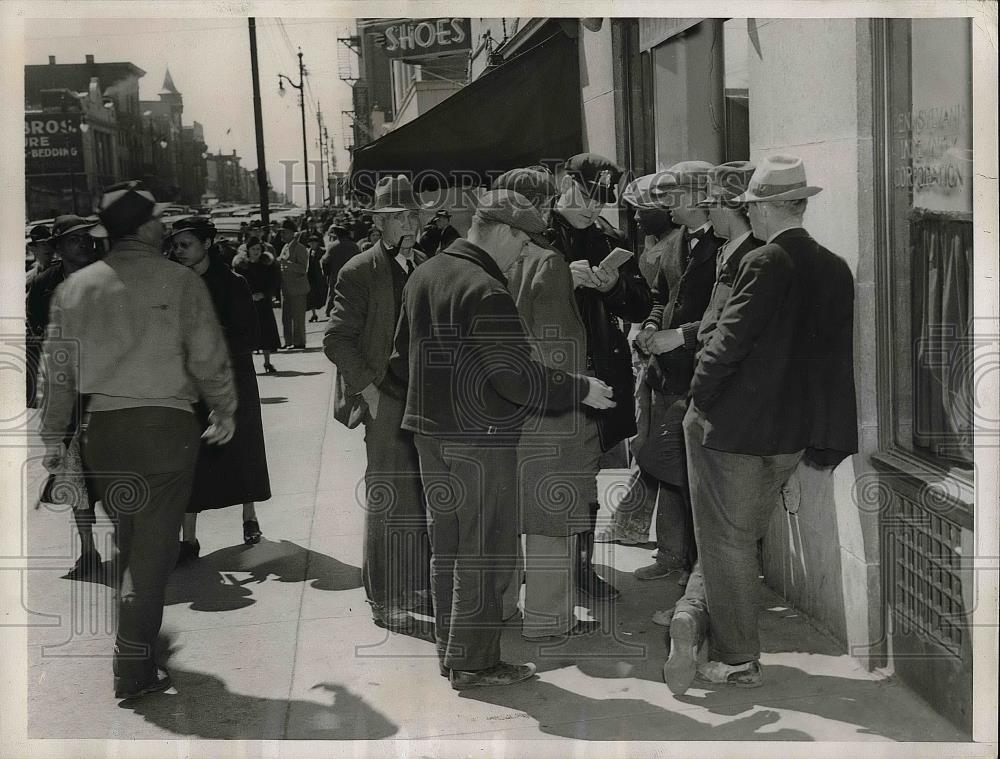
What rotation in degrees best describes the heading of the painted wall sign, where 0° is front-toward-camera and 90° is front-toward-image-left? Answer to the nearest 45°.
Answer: approximately 0°

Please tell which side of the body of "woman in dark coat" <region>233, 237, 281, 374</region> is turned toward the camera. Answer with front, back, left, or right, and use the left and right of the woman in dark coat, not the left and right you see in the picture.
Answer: front

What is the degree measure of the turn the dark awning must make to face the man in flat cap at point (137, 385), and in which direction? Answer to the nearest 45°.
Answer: approximately 45° to its left

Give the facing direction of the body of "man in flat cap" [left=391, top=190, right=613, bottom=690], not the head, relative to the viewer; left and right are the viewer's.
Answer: facing away from the viewer and to the right of the viewer

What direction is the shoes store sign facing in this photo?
toward the camera

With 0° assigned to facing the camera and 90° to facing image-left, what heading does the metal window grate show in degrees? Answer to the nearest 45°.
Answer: approximately 45°

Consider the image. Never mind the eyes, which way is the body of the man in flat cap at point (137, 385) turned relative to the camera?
away from the camera

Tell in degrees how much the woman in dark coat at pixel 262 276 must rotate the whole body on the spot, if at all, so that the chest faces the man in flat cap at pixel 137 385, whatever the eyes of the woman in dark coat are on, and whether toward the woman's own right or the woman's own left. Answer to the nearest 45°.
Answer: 0° — they already face them

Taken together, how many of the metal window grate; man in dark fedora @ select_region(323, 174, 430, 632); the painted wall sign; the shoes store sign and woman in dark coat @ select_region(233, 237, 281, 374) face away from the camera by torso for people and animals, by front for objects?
0

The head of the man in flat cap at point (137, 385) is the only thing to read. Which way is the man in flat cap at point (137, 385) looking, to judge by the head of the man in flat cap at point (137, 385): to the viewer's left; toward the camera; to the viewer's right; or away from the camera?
away from the camera

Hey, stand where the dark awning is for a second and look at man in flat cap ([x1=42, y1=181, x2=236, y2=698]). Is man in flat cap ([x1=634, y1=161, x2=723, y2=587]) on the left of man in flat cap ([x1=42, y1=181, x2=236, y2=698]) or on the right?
left

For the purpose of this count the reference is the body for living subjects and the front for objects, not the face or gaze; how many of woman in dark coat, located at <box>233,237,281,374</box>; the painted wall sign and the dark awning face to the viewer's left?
1

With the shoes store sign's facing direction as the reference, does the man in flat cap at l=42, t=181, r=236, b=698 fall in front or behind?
in front

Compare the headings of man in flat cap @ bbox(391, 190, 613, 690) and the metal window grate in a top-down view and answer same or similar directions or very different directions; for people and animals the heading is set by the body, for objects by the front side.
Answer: very different directions

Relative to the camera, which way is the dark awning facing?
to the viewer's left

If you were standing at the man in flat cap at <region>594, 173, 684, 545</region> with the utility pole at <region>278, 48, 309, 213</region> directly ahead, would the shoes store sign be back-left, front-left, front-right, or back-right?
front-right

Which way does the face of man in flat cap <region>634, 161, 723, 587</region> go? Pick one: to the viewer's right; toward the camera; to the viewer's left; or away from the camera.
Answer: to the viewer's left
